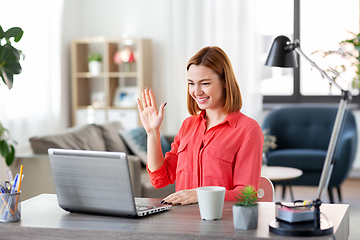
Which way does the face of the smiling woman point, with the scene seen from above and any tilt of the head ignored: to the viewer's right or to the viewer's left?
to the viewer's left

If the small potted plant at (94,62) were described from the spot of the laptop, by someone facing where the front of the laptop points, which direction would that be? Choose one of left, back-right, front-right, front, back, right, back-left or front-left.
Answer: front-left

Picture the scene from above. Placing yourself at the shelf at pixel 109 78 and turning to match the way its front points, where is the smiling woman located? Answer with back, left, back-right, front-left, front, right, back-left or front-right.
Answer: front

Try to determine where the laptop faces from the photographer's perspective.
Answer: facing away from the viewer and to the right of the viewer

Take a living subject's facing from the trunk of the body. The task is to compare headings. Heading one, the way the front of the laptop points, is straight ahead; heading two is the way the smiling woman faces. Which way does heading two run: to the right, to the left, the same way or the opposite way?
the opposite way

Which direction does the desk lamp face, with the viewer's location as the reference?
facing to the left of the viewer

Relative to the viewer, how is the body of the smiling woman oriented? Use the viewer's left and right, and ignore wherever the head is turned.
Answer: facing the viewer and to the left of the viewer

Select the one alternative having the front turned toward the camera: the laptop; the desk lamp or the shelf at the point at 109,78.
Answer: the shelf

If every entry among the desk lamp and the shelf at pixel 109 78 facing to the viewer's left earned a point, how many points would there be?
1

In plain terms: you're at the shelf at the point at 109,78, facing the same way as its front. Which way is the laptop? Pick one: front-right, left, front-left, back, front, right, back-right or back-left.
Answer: front

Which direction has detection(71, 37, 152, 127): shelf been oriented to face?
toward the camera

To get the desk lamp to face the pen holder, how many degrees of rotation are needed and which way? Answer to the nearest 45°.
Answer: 0° — it already faces it

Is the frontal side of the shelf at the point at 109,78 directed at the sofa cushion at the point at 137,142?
yes

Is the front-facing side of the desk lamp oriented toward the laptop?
yes

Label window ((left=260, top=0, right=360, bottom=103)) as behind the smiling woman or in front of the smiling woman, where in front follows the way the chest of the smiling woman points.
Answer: behind

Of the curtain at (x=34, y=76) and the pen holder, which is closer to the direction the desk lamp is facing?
the pen holder

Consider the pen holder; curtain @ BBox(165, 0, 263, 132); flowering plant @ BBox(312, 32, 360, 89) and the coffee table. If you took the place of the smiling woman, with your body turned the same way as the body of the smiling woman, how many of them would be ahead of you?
1

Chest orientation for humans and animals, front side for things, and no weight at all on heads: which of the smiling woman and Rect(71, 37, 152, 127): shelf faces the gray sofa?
the shelf

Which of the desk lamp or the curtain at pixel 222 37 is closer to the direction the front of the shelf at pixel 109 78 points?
the desk lamp

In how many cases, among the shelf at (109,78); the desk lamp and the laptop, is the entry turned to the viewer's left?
1

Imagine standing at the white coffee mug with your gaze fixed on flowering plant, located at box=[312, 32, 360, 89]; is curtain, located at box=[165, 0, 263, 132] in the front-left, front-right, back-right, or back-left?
front-left
